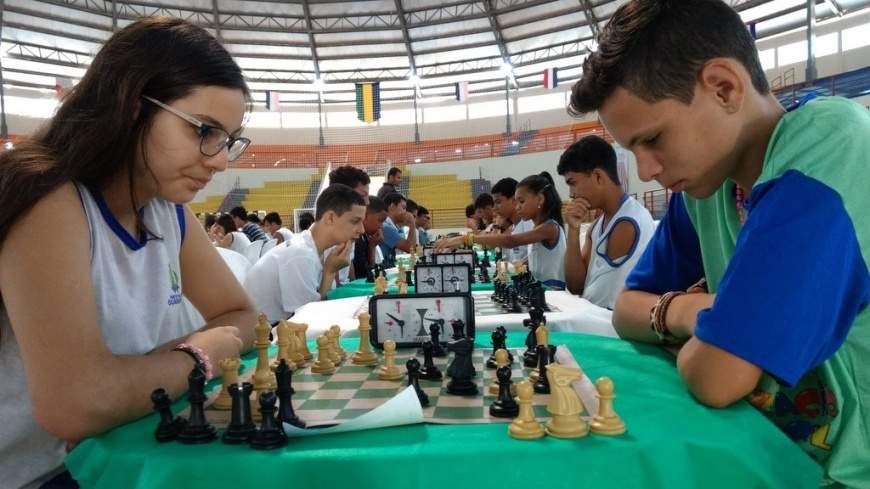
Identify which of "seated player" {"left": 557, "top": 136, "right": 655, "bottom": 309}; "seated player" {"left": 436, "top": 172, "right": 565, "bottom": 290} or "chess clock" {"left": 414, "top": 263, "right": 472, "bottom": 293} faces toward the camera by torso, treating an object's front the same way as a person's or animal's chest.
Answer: the chess clock

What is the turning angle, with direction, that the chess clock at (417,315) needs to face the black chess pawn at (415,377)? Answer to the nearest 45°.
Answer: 0° — it already faces it

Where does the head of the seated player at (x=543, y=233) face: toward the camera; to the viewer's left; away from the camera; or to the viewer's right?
to the viewer's left

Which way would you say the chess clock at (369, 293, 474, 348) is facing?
toward the camera

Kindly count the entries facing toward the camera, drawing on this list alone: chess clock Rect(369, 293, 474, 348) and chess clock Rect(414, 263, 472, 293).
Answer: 2

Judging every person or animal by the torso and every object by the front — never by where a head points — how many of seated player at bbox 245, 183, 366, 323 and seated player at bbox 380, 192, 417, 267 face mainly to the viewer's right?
2

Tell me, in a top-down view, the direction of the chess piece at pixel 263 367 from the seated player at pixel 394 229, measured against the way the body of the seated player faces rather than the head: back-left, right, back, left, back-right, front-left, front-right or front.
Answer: right

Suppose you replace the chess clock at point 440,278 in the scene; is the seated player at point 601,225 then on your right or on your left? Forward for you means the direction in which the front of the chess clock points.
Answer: on your left

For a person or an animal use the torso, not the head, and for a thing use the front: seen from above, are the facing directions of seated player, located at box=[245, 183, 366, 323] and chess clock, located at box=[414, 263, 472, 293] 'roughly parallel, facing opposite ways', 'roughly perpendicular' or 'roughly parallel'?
roughly perpendicular

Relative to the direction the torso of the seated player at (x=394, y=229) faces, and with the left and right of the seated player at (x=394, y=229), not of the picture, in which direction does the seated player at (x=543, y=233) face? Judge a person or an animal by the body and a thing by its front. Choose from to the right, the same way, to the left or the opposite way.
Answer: the opposite way

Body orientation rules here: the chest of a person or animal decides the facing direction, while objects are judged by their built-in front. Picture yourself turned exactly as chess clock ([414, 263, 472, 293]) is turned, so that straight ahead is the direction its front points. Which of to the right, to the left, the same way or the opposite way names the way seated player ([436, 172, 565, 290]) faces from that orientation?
to the right

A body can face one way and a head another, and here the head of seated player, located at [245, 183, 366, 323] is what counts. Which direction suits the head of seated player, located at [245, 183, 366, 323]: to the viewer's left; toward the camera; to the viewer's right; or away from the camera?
to the viewer's right

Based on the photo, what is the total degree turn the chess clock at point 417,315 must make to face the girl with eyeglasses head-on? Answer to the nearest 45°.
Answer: approximately 45° to its right

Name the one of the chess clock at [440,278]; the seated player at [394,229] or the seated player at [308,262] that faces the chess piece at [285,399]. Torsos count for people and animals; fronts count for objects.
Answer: the chess clock

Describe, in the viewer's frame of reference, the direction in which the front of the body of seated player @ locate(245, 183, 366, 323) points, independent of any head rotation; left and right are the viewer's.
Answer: facing to the right of the viewer

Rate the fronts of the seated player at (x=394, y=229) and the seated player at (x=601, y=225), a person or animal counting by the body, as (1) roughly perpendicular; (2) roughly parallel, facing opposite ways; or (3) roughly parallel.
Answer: roughly parallel, facing opposite ways

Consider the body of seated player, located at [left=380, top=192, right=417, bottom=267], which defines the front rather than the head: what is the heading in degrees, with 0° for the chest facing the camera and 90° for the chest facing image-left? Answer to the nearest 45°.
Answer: approximately 270°

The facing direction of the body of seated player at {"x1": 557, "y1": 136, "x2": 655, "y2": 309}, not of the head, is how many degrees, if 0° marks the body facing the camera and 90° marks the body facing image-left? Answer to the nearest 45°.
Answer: approximately 90°

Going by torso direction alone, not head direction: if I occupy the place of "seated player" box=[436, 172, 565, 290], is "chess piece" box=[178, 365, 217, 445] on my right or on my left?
on my left

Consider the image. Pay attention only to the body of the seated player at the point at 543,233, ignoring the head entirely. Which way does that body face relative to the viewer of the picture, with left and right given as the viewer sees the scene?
facing to the left of the viewer
